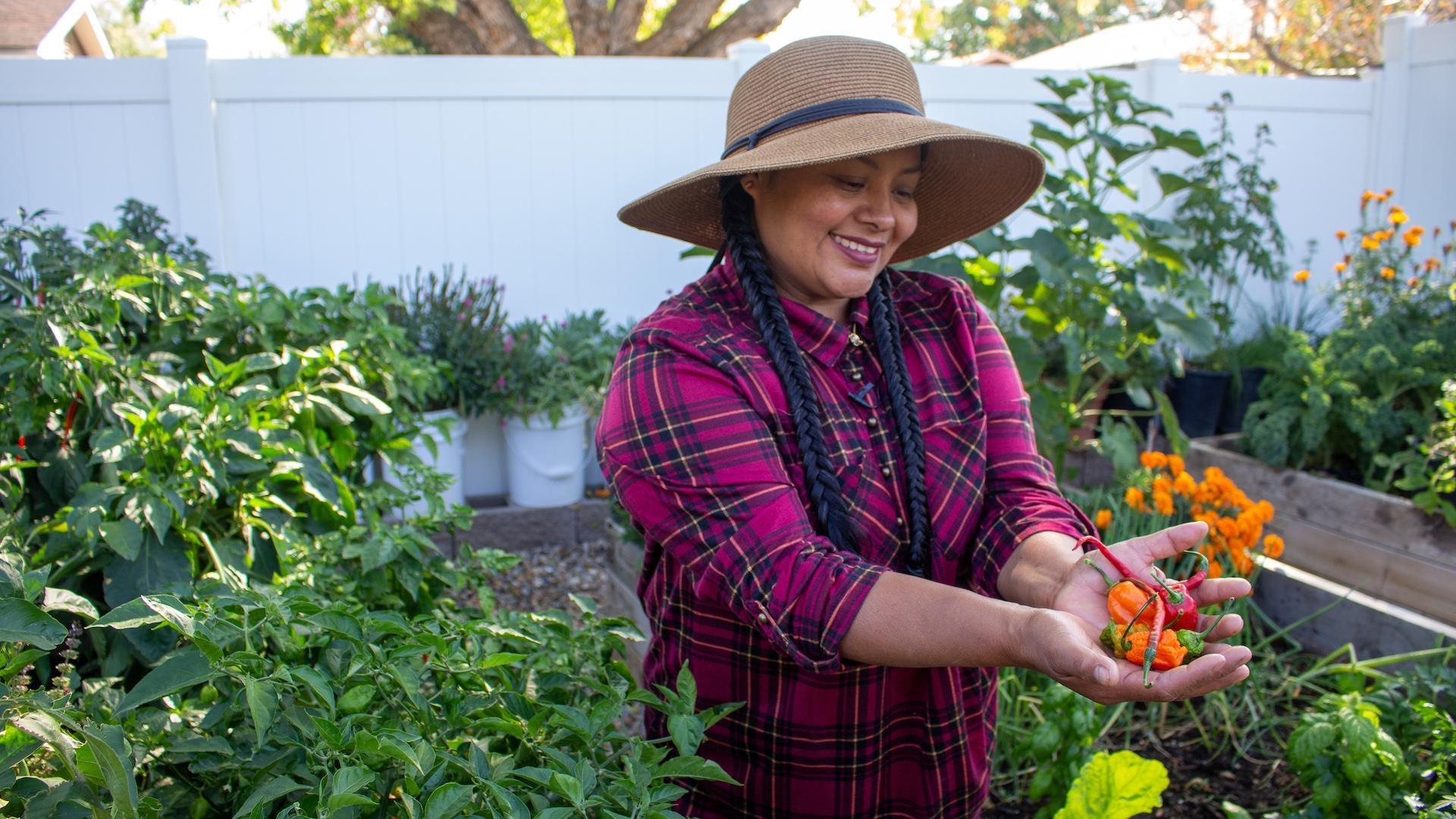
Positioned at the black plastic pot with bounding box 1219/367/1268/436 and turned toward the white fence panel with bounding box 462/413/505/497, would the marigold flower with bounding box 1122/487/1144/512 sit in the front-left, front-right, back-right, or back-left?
front-left

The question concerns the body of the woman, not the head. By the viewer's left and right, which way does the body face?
facing the viewer and to the right of the viewer

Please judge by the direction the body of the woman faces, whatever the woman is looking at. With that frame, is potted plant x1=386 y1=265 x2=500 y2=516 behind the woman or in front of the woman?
behind

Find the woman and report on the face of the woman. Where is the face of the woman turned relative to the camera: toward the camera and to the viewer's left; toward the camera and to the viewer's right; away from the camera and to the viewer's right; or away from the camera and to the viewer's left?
toward the camera and to the viewer's right

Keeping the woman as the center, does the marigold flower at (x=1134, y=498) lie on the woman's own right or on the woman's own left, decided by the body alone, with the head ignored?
on the woman's own left

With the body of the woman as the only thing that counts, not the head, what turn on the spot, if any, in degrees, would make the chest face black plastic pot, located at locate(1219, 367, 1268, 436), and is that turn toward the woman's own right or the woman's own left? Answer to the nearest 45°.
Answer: approximately 135° to the woman's own left
